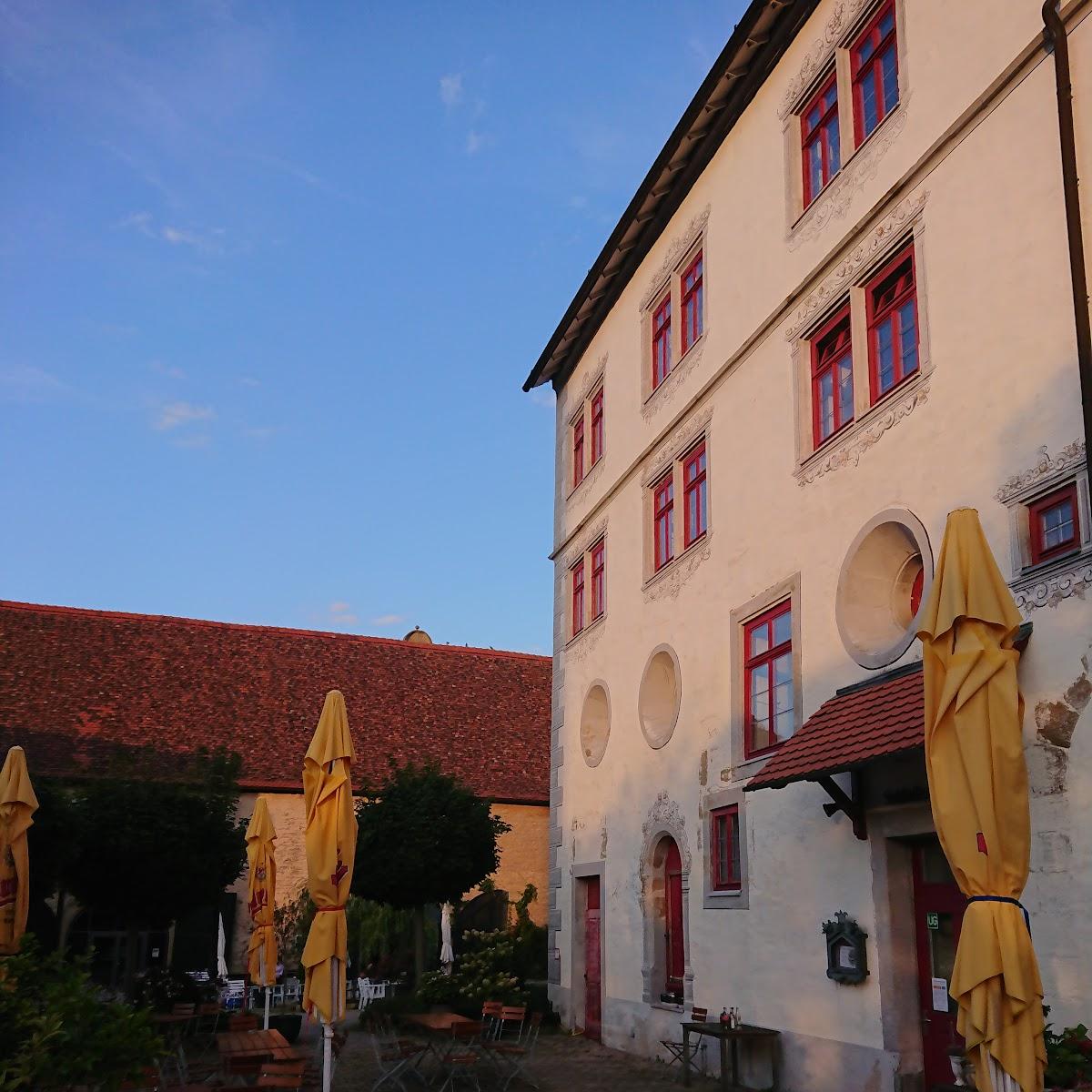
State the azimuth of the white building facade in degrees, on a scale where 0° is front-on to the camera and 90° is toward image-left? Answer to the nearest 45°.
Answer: approximately 45°

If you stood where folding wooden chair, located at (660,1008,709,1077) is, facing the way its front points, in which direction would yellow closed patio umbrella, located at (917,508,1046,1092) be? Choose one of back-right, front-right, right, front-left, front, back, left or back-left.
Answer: front-left

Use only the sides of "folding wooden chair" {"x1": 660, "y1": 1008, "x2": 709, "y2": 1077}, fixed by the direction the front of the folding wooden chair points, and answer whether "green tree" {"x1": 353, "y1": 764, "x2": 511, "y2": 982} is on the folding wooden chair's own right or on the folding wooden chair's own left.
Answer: on the folding wooden chair's own right
